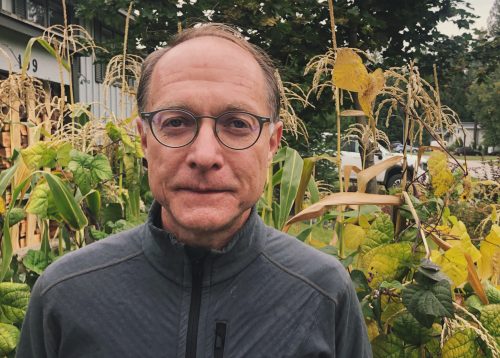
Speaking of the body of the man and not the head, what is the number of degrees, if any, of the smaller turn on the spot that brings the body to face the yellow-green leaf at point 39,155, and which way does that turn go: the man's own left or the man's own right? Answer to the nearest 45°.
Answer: approximately 135° to the man's own right

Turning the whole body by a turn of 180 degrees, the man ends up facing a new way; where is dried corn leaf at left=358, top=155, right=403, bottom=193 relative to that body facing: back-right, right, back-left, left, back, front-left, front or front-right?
front-right

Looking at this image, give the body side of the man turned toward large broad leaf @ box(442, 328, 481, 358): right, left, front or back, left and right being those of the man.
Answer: left

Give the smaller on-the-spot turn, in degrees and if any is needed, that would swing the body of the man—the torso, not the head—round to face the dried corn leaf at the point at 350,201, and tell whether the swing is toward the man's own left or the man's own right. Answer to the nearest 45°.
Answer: approximately 135° to the man's own left

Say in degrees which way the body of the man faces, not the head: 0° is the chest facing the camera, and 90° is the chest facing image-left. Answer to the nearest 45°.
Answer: approximately 0°

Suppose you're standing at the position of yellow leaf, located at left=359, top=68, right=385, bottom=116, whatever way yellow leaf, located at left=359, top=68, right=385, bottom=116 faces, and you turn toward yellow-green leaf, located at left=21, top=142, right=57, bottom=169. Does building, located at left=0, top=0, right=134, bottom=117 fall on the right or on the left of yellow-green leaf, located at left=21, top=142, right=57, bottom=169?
right

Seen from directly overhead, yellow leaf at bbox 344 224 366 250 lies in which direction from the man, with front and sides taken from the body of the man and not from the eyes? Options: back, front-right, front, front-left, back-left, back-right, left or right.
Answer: back-left

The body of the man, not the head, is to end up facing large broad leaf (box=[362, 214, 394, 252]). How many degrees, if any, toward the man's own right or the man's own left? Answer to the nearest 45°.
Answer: approximately 135° to the man's own left

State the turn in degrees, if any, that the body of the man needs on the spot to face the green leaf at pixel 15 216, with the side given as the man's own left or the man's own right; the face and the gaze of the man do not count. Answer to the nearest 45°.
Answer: approximately 135° to the man's own right

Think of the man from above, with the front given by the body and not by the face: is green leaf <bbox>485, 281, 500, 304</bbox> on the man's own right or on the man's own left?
on the man's own left

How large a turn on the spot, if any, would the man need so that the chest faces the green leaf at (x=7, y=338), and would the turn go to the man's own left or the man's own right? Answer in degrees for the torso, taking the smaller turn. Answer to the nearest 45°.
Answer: approximately 135° to the man's own right

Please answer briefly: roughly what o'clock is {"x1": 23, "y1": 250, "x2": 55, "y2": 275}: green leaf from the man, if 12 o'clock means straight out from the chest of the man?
The green leaf is roughly at 5 o'clock from the man.
